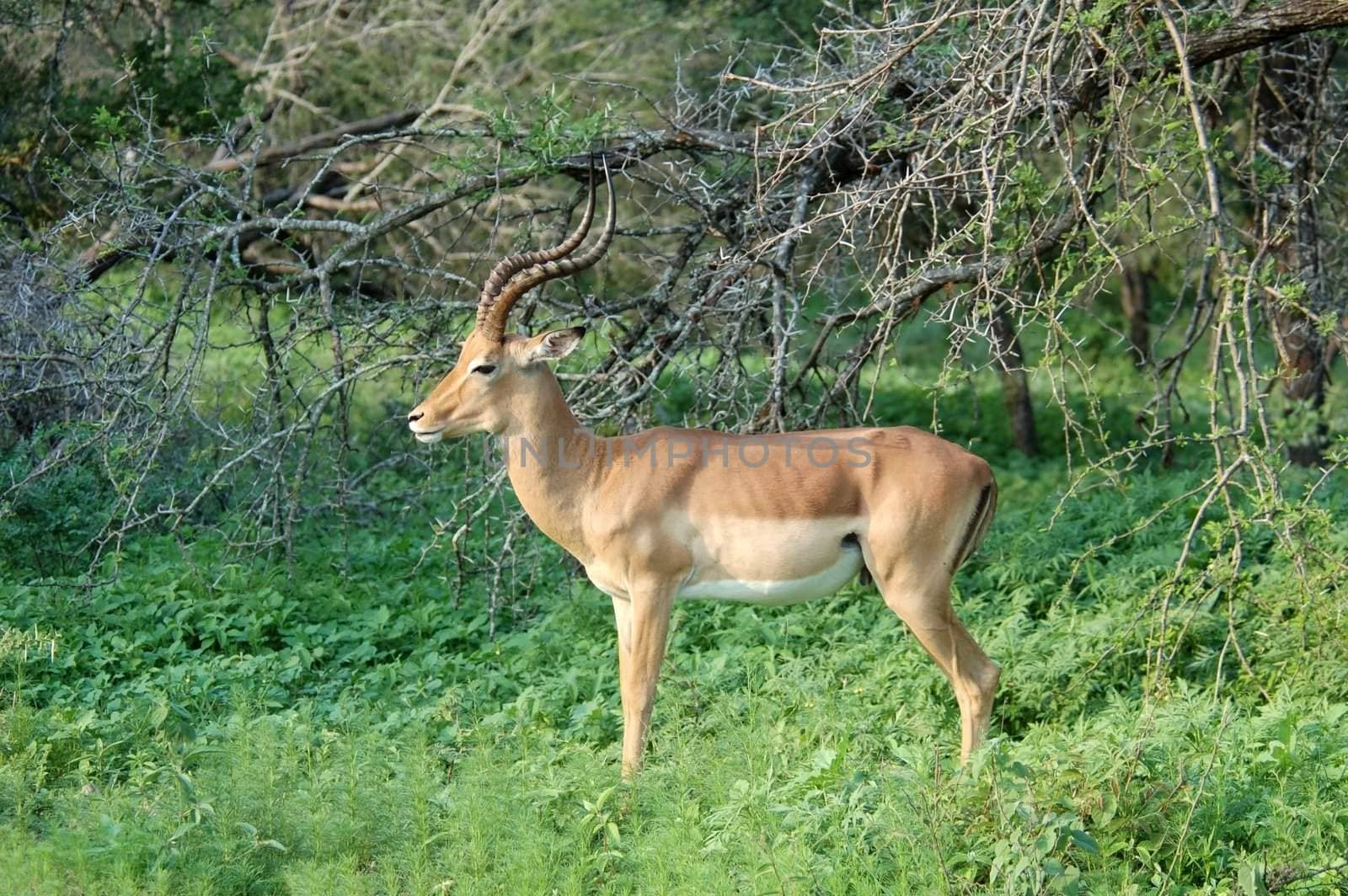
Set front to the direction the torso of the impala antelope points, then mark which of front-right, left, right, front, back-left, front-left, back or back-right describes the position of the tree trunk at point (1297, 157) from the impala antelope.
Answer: back-right

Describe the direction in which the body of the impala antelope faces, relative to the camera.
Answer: to the viewer's left
